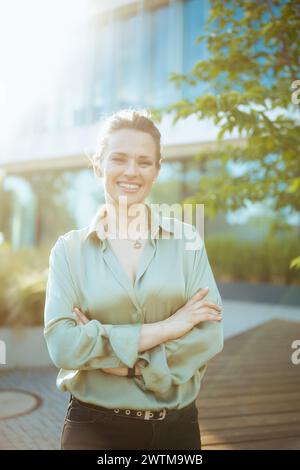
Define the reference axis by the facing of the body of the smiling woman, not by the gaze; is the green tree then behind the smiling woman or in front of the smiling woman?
behind

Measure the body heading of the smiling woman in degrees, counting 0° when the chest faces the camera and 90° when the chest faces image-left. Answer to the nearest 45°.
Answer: approximately 0°

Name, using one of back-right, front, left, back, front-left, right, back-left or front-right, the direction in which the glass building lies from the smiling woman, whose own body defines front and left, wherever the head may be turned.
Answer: back
